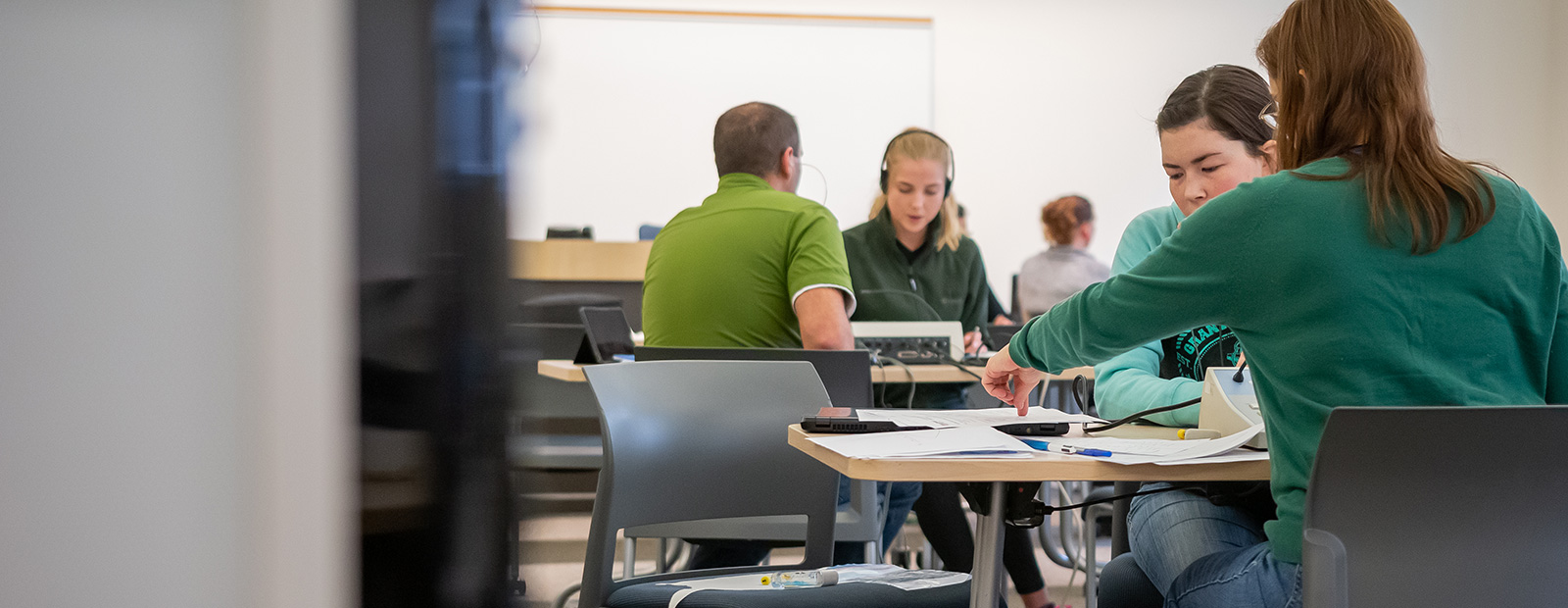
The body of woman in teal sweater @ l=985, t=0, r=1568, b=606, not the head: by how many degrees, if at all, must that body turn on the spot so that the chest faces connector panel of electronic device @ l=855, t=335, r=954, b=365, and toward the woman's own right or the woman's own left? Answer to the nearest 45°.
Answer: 0° — they already face it

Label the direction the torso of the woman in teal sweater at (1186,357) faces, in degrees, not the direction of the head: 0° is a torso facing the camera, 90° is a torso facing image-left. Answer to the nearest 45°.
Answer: approximately 45°

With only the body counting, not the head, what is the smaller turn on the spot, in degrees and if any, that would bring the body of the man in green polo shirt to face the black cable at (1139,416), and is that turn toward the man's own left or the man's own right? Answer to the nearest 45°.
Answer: approximately 90° to the man's own right

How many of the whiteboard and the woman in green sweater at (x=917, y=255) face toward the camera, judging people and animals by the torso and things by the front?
2

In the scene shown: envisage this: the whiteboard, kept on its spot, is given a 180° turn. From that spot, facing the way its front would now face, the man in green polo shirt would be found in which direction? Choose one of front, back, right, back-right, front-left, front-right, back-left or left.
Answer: back

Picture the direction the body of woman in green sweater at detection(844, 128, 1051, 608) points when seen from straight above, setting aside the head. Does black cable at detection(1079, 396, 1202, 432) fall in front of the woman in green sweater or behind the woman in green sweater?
in front

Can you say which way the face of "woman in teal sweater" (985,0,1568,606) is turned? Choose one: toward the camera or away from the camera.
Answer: away from the camera

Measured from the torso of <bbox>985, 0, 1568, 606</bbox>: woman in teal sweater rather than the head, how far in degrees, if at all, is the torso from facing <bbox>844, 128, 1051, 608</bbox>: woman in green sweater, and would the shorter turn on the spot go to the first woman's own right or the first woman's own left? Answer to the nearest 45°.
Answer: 0° — they already face them

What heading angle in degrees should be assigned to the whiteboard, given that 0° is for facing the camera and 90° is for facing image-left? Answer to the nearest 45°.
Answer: approximately 0°

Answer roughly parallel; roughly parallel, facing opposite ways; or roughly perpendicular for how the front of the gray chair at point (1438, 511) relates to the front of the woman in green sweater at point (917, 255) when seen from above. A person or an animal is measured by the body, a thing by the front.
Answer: roughly parallel, facing opposite ways

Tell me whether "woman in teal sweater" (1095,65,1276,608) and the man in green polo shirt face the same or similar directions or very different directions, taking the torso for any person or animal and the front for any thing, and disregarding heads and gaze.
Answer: very different directions

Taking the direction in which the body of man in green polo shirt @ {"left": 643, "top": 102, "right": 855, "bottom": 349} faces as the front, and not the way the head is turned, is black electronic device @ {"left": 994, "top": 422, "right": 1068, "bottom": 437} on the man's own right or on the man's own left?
on the man's own right

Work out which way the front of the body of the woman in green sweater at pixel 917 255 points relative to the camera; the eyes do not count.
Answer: toward the camera

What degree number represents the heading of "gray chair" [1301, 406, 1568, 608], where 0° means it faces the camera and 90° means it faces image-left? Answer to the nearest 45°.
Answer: approximately 180°

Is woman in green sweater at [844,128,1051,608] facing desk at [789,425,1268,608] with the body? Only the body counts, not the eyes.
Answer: yes

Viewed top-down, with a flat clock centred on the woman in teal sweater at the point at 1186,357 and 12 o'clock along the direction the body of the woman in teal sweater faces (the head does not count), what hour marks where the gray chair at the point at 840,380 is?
The gray chair is roughly at 2 o'clock from the woman in teal sweater.
